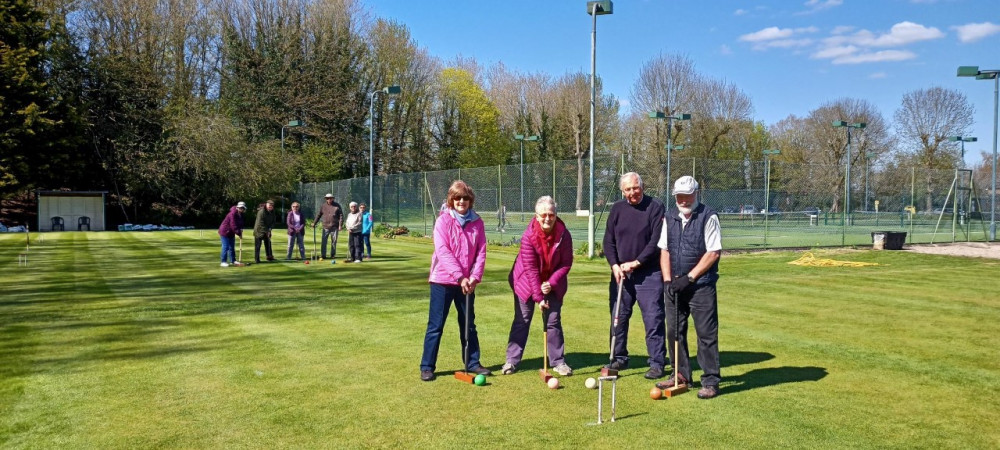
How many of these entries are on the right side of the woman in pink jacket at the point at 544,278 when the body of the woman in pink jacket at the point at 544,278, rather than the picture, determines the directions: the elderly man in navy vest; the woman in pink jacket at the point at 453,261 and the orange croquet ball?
1

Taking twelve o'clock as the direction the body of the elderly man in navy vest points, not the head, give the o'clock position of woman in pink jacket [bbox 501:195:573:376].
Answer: The woman in pink jacket is roughly at 2 o'clock from the elderly man in navy vest.

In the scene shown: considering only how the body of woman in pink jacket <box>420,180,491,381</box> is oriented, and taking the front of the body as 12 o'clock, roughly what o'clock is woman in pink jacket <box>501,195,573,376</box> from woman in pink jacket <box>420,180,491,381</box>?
woman in pink jacket <box>501,195,573,376</box> is roughly at 9 o'clock from woman in pink jacket <box>420,180,491,381</box>.

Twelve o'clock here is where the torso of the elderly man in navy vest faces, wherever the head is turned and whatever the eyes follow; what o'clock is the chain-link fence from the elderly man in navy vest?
The chain-link fence is roughly at 5 o'clock from the elderly man in navy vest.

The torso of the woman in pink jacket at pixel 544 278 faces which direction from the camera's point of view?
toward the camera

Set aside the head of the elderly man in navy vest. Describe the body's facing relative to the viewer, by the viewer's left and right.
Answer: facing the viewer and to the left of the viewer

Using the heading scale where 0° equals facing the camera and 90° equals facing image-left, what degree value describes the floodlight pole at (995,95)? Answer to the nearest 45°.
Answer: approximately 90°
